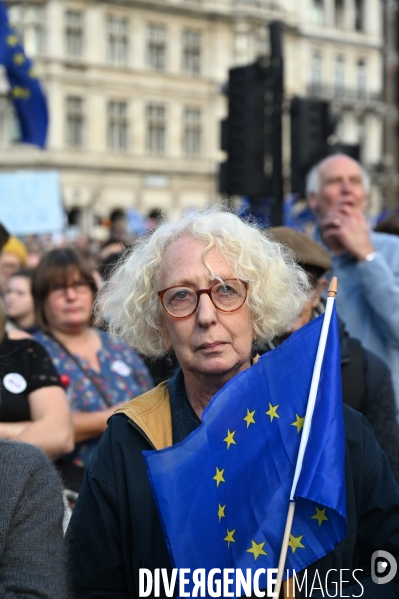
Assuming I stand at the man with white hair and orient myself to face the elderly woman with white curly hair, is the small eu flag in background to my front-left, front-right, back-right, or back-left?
back-right

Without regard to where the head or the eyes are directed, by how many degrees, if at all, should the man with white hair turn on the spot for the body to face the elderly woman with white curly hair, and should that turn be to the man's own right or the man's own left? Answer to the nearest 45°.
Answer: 0° — they already face them

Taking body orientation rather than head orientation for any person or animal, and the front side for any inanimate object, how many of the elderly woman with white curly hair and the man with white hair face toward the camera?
2

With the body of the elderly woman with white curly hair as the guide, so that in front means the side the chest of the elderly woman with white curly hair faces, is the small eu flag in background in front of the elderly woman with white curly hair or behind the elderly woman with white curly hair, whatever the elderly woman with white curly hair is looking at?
behind

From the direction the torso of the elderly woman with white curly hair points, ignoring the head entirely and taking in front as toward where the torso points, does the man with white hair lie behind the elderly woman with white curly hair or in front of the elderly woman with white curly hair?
behind
